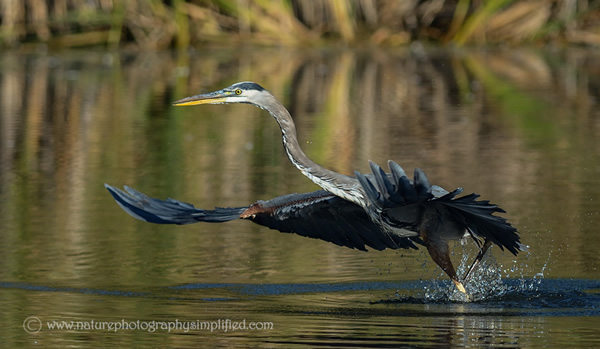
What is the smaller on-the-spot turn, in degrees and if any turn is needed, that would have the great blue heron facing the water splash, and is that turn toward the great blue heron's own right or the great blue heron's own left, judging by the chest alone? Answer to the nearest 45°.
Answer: approximately 180°

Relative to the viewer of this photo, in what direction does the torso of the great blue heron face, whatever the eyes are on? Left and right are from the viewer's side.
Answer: facing to the left of the viewer
